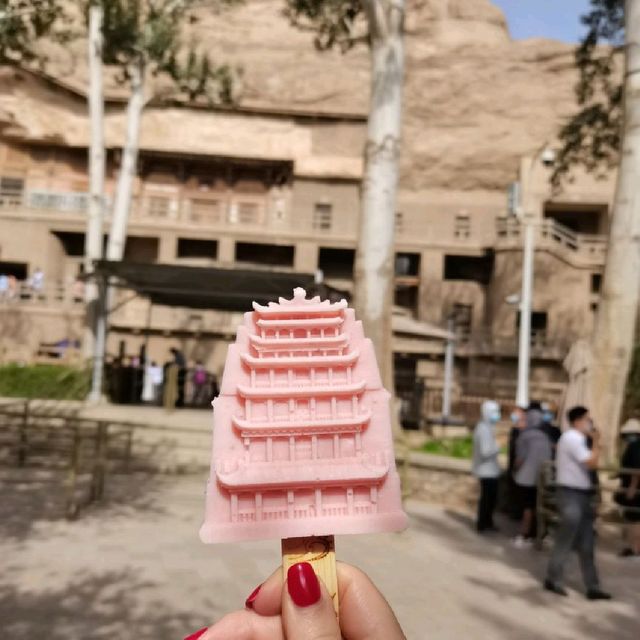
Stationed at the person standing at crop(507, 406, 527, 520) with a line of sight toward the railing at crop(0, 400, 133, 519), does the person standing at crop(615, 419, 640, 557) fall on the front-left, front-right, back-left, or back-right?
back-left

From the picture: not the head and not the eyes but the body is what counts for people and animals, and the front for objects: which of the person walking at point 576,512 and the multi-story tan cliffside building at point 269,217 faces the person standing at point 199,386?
the multi-story tan cliffside building
